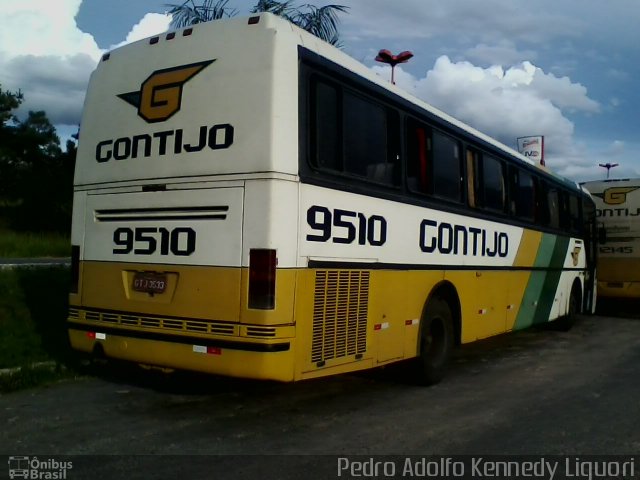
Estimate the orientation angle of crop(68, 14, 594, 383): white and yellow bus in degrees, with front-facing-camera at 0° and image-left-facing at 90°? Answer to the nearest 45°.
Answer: approximately 225°

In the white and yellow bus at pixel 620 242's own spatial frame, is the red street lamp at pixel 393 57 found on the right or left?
on its left

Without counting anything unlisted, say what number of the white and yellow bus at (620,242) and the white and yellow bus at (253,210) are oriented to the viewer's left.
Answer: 0

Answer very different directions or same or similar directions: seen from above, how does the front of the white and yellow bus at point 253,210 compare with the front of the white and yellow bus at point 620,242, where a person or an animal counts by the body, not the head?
same or similar directions

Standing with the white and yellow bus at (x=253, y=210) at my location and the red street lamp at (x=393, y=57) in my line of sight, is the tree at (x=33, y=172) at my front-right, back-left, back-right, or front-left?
front-left

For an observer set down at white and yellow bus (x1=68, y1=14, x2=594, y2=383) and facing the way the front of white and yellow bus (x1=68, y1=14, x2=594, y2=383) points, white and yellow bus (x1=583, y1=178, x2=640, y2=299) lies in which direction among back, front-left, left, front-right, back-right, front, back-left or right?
front

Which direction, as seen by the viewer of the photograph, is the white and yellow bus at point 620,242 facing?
facing away from the viewer

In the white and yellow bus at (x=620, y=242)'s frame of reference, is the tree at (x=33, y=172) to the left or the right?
on its left

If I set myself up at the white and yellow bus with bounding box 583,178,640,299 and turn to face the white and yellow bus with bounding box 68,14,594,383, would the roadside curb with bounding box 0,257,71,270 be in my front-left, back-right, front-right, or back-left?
front-right

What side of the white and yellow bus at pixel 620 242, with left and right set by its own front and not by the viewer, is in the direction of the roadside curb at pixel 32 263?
left

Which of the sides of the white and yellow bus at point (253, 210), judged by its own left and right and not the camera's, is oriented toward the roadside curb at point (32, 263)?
left

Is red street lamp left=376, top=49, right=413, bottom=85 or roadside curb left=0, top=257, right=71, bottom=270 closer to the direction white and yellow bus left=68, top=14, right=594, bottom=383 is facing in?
the red street lamp

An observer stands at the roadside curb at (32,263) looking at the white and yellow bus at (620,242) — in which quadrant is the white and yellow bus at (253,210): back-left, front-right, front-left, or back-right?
front-right
